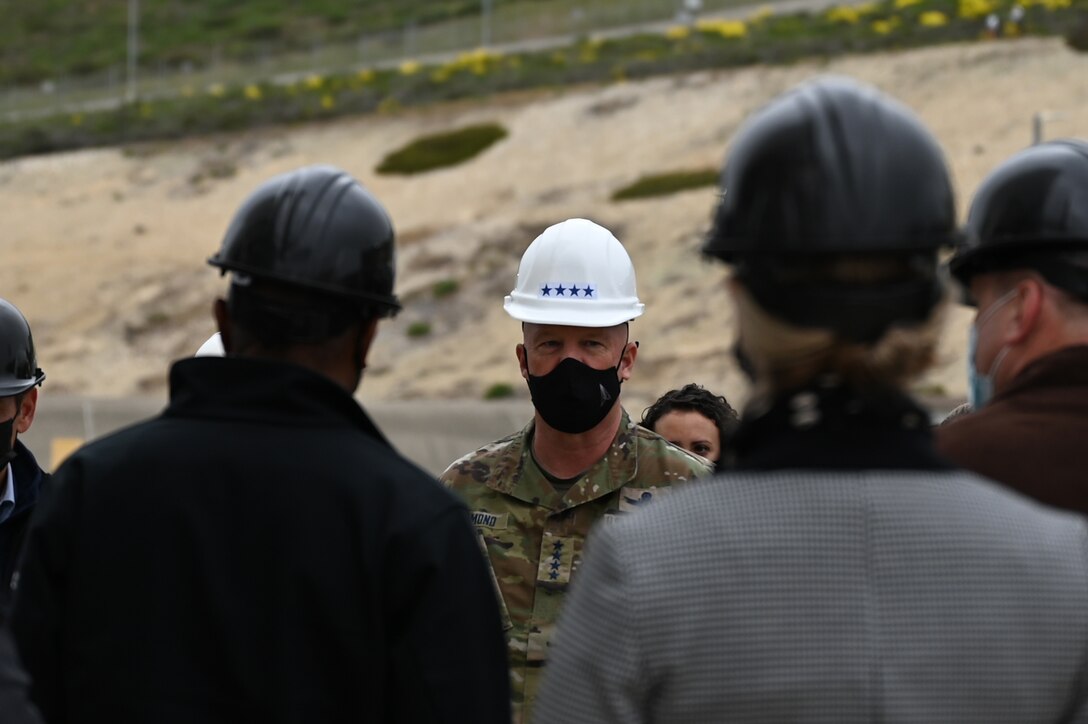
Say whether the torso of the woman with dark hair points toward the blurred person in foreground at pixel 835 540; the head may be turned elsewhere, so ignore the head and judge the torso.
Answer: yes

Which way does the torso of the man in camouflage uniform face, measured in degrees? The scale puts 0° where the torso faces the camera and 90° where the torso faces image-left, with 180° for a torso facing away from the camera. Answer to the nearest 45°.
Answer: approximately 0°

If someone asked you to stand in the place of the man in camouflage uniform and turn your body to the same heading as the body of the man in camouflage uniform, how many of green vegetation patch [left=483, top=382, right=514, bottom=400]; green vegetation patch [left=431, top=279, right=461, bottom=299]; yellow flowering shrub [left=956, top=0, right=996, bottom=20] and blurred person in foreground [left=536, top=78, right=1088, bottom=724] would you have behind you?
3

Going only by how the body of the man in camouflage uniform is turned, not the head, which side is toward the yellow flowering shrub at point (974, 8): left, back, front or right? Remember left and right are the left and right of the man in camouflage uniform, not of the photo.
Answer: back

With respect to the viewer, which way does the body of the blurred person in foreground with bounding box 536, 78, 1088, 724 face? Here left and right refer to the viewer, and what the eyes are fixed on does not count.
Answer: facing away from the viewer

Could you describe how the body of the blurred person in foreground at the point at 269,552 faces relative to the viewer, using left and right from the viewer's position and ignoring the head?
facing away from the viewer

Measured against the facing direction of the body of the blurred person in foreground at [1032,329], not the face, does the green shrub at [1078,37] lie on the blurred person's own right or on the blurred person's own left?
on the blurred person's own right

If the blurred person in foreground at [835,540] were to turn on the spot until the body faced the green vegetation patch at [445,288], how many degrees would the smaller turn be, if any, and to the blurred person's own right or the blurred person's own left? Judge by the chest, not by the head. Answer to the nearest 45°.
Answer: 0° — they already face it
